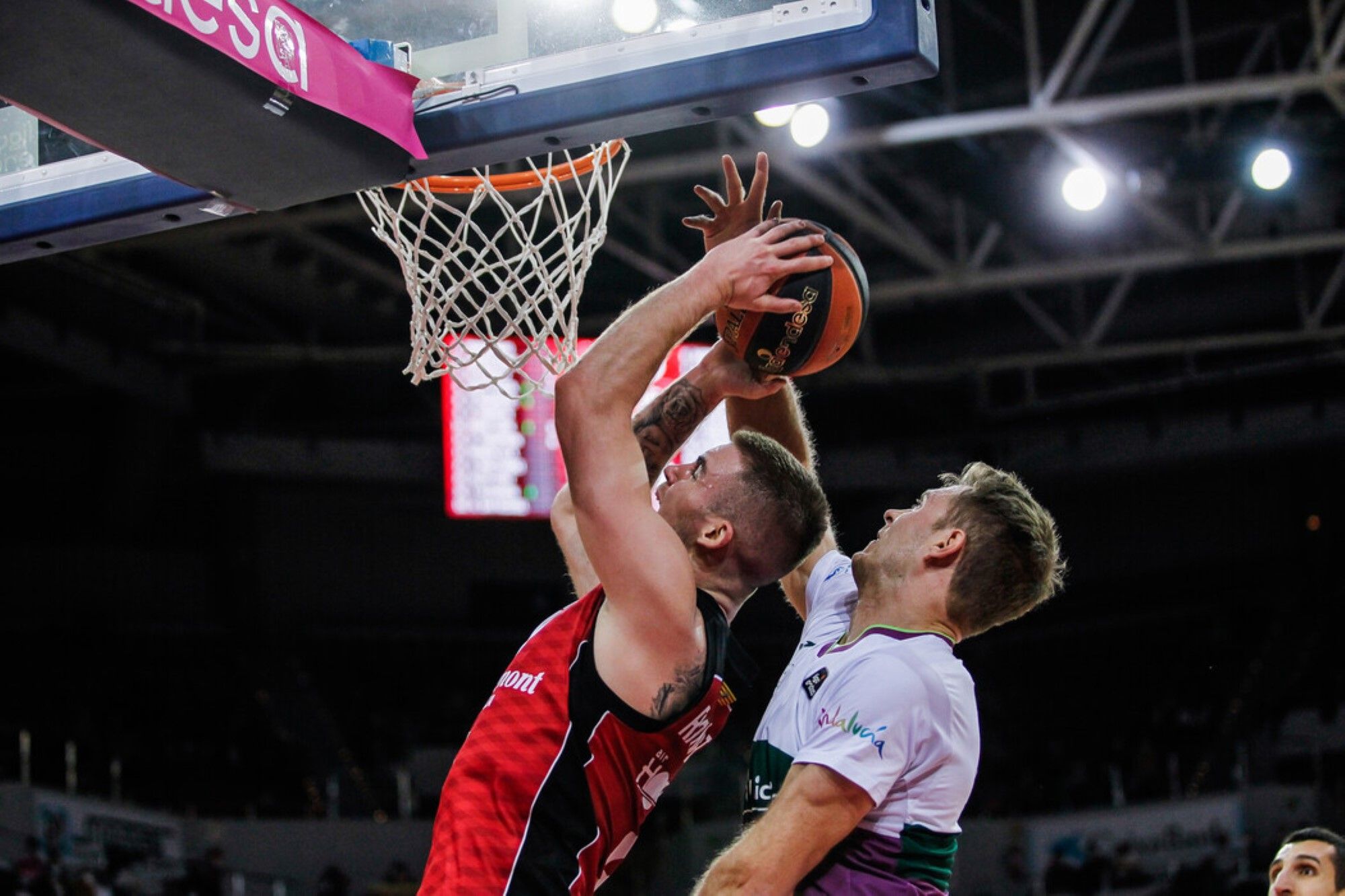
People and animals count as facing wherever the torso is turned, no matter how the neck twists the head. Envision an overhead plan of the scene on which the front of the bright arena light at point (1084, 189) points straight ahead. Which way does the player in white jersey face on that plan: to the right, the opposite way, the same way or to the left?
to the right

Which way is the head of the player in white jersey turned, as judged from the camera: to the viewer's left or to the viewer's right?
to the viewer's left

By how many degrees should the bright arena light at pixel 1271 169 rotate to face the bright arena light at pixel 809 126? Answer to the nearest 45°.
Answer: approximately 45° to its right

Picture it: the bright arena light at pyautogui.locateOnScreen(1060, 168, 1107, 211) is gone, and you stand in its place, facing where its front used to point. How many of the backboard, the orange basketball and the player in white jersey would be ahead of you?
3

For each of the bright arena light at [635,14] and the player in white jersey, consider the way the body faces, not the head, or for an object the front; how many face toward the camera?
1

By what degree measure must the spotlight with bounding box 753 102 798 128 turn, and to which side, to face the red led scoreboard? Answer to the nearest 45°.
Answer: approximately 135° to its right

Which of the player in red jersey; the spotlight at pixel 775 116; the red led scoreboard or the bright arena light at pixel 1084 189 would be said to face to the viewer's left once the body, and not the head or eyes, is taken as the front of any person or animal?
the player in red jersey

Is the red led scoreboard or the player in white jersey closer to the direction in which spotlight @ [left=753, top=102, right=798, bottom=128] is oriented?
the player in white jersey

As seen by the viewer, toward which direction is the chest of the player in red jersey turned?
to the viewer's left
